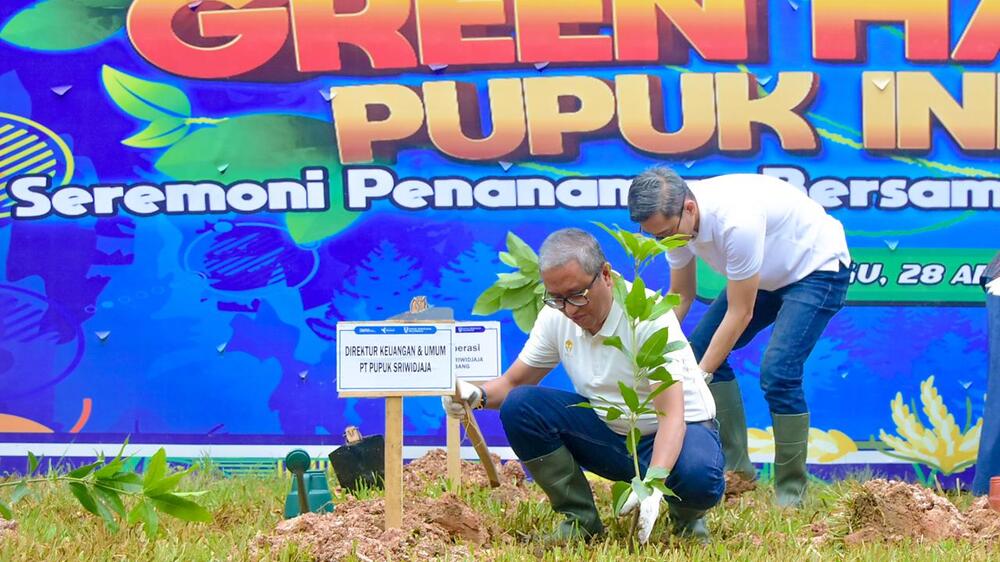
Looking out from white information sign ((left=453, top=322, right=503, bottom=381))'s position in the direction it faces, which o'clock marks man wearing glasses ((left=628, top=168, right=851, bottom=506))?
The man wearing glasses is roughly at 9 o'clock from the white information sign.

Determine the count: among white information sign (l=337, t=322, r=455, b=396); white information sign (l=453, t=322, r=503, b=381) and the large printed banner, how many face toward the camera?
3

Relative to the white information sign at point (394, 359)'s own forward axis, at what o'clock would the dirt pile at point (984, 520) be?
The dirt pile is roughly at 9 o'clock from the white information sign.

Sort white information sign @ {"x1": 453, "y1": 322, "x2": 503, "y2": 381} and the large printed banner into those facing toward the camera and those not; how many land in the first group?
2

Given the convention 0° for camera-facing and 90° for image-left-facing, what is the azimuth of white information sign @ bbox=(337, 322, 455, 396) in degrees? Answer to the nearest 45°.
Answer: approximately 0°

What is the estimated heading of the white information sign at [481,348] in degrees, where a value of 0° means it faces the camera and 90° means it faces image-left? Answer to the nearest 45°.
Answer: approximately 0°

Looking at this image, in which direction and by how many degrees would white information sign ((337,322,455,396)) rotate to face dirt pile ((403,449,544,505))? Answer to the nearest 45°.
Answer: approximately 180°

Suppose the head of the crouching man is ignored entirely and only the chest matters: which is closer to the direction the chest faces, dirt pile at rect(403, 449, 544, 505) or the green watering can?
the green watering can

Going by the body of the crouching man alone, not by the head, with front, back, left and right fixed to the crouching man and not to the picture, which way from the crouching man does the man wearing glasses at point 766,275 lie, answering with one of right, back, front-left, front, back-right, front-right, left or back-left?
back
